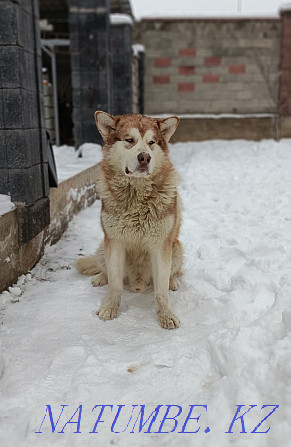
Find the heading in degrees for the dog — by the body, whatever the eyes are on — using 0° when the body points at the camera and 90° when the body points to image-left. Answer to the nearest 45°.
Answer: approximately 0°
